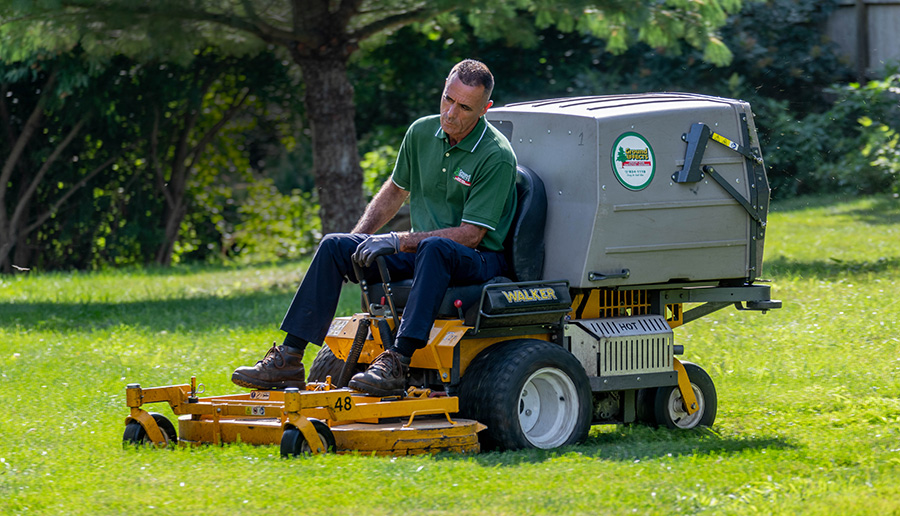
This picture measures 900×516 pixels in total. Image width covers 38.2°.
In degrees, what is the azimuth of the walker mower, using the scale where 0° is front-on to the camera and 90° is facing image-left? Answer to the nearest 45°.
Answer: approximately 45°

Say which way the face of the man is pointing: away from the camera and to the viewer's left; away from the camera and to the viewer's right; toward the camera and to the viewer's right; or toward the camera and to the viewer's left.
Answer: toward the camera and to the viewer's left

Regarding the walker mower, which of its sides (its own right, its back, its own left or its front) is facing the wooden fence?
back

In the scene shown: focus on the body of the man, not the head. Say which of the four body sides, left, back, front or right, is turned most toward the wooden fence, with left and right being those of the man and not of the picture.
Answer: back

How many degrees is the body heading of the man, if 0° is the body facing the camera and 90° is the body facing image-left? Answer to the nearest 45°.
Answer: approximately 45°
